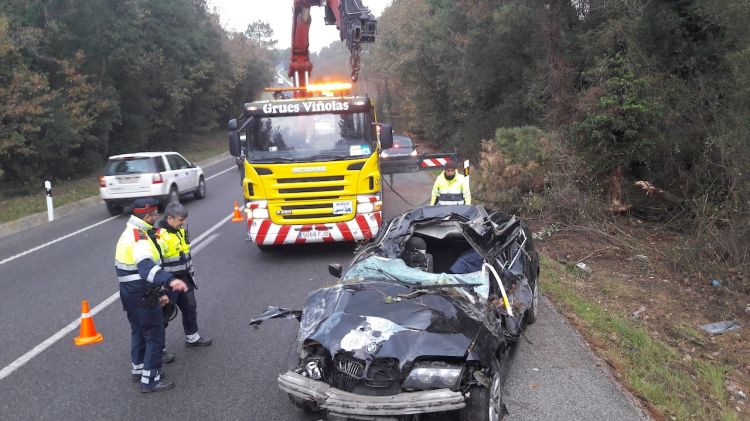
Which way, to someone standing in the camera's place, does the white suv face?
facing away from the viewer and to the right of the viewer

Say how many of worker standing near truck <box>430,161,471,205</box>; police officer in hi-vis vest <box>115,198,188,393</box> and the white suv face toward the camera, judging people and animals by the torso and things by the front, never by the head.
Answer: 1

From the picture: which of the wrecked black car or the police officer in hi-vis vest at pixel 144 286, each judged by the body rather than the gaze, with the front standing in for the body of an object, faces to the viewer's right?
the police officer in hi-vis vest

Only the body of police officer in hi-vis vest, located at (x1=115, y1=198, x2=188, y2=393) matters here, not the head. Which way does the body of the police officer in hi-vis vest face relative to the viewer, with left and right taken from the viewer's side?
facing to the right of the viewer

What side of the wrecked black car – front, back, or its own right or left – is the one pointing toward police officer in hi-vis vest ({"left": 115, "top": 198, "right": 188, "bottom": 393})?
right

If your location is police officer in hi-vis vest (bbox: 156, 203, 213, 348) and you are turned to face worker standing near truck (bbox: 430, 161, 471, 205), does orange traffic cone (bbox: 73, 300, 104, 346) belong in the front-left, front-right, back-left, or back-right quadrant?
back-left

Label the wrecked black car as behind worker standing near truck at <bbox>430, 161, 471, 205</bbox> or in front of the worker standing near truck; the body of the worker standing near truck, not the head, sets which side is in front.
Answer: in front

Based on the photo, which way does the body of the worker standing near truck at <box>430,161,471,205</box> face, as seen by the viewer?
toward the camera

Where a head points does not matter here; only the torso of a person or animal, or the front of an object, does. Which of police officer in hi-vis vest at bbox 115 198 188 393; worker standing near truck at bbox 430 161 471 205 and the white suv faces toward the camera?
the worker standing near truck

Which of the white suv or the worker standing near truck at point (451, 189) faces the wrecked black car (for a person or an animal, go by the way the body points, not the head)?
the worker standing near truck

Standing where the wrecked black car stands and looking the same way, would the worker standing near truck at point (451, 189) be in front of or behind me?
behind

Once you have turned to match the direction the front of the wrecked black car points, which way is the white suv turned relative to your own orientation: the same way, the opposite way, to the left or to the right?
the opposite way

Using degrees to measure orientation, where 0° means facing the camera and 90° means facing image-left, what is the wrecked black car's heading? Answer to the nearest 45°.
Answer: approximately 45°

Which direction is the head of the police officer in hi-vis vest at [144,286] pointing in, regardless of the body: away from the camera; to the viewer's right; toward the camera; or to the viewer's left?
to the viewer's right
